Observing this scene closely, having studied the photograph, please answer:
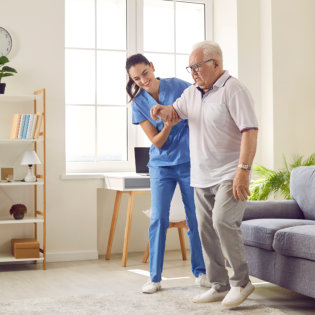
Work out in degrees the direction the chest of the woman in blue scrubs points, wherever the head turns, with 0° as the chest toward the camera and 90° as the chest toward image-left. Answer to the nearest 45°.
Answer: approximately 0°

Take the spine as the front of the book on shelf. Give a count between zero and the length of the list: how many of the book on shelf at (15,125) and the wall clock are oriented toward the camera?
2

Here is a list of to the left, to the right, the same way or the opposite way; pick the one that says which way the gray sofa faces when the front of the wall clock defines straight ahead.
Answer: to the right

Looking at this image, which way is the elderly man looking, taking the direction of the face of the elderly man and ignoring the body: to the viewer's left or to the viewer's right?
to the viewer's left

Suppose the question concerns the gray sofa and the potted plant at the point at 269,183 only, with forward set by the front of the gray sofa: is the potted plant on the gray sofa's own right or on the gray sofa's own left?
on the gray sofa's own right
